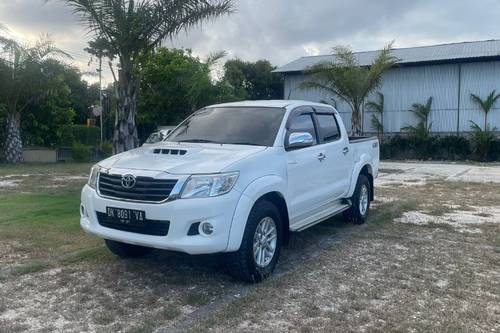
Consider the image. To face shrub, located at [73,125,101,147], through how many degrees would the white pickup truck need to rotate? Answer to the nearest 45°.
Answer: approximately 135° to its right

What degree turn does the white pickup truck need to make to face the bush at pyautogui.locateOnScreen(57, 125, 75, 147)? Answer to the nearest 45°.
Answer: approximately 135° to its right

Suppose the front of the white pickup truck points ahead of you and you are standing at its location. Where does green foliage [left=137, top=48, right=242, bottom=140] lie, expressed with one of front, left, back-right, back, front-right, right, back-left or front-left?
back-right

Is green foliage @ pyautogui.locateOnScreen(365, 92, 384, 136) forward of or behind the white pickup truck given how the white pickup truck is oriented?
behind

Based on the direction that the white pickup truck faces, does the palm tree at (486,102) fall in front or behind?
behind

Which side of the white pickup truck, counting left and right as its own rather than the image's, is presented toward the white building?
back

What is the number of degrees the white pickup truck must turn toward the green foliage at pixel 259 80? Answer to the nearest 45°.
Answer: approximately 135° to its right

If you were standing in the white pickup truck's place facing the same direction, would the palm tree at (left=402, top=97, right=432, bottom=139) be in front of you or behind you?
behind

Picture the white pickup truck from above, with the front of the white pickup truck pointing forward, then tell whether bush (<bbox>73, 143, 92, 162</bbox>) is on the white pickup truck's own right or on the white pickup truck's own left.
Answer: on the white pickup truck's own right

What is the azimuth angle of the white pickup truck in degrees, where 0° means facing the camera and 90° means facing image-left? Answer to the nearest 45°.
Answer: approximately 45°
